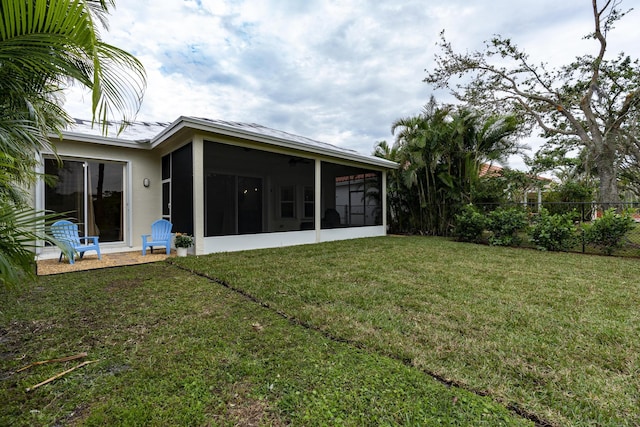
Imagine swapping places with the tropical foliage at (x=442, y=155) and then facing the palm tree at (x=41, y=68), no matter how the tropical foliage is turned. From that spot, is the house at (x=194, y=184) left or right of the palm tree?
right

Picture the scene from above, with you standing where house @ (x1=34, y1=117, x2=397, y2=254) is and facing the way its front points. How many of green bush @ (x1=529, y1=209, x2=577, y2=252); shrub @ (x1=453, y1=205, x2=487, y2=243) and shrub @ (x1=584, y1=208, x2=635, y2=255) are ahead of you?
0
